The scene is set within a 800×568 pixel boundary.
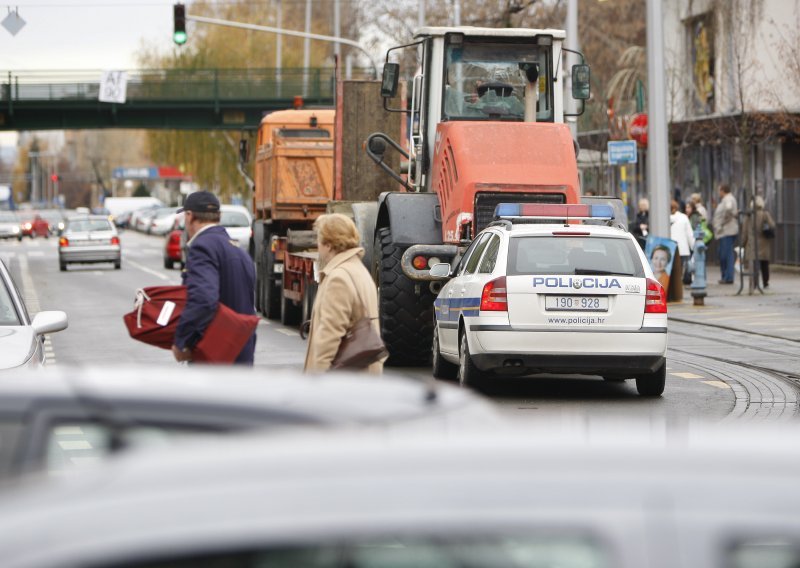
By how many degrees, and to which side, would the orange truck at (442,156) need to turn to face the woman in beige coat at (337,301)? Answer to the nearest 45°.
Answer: approximately 180°

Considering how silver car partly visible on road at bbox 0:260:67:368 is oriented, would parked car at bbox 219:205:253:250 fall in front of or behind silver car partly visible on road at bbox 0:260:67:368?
behind

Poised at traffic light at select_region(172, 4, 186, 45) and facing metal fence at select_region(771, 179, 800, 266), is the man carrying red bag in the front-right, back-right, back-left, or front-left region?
front-right

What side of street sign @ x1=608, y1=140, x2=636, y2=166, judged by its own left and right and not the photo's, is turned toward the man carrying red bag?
front

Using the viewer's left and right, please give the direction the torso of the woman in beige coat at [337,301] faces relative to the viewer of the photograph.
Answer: facing to the left of the viewer

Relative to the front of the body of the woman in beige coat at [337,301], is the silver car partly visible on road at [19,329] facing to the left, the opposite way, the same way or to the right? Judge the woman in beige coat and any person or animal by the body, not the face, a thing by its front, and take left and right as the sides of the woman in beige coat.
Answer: to the left

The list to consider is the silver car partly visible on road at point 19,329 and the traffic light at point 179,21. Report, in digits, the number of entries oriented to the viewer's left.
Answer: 0
